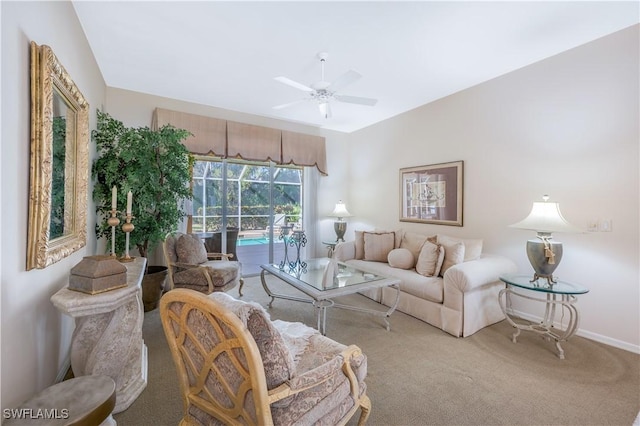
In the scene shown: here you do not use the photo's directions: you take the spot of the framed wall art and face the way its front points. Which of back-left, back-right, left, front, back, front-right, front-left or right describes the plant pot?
front

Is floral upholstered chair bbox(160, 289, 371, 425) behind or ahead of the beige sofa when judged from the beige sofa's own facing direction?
ahead

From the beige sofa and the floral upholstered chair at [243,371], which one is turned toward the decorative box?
the beige sofa

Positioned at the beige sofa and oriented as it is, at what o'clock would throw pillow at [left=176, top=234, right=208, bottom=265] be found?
The throw pillow is roughly at 1 o'clock from the beige sofa.

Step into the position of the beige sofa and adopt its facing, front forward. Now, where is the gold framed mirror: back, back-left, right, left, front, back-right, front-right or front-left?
front

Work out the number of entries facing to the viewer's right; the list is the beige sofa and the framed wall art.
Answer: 0

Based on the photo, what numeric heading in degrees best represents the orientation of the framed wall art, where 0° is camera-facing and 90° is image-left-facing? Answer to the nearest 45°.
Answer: approximately 45°

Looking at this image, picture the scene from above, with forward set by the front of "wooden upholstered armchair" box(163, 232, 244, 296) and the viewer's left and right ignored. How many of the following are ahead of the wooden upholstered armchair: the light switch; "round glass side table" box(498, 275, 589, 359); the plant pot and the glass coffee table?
3

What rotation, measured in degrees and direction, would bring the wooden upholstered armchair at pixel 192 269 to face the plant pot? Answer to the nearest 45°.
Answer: approximately 180°

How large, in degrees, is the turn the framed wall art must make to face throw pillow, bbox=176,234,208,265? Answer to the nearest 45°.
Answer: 0° — it already faces it

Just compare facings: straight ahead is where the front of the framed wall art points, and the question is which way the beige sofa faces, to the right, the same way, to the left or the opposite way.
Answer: the same way

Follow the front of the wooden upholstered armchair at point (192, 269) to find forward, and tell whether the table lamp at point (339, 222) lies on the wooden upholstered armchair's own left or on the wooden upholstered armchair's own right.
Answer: on the wooden upholstered armchair's own left

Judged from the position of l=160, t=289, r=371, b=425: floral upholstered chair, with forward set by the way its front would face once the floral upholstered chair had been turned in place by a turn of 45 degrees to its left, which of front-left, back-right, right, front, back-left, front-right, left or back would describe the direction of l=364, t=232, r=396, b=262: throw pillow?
front-right

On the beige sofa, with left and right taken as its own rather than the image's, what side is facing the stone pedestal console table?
front

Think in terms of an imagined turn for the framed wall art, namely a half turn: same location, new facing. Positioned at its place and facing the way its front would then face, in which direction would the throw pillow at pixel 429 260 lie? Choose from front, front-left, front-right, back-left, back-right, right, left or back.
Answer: back-right

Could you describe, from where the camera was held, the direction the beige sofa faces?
facing the viewer and to the left of the viewer

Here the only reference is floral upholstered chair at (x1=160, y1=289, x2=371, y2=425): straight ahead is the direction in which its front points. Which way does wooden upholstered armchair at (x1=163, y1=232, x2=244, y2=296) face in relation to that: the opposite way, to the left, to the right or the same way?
to the right

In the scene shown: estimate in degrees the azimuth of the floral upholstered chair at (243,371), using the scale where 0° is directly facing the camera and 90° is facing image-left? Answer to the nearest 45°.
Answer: approximately 225°

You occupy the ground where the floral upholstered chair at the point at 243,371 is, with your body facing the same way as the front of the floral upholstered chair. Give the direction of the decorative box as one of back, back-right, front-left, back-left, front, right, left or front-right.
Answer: left

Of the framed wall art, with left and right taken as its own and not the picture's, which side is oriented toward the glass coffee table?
front

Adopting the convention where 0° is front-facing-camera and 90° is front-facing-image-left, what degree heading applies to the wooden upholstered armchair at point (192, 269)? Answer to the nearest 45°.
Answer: approximately 315°

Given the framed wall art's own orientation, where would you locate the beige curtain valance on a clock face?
The beige curtain valance is roughly at 1 o'clock from the framed wall art.

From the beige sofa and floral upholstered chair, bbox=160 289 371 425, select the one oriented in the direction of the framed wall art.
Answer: the floral upholstered chair

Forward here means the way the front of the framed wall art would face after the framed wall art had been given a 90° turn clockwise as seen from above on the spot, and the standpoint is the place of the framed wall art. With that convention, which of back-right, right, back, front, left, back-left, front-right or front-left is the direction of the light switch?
back

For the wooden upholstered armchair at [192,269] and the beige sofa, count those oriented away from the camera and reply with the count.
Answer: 0
